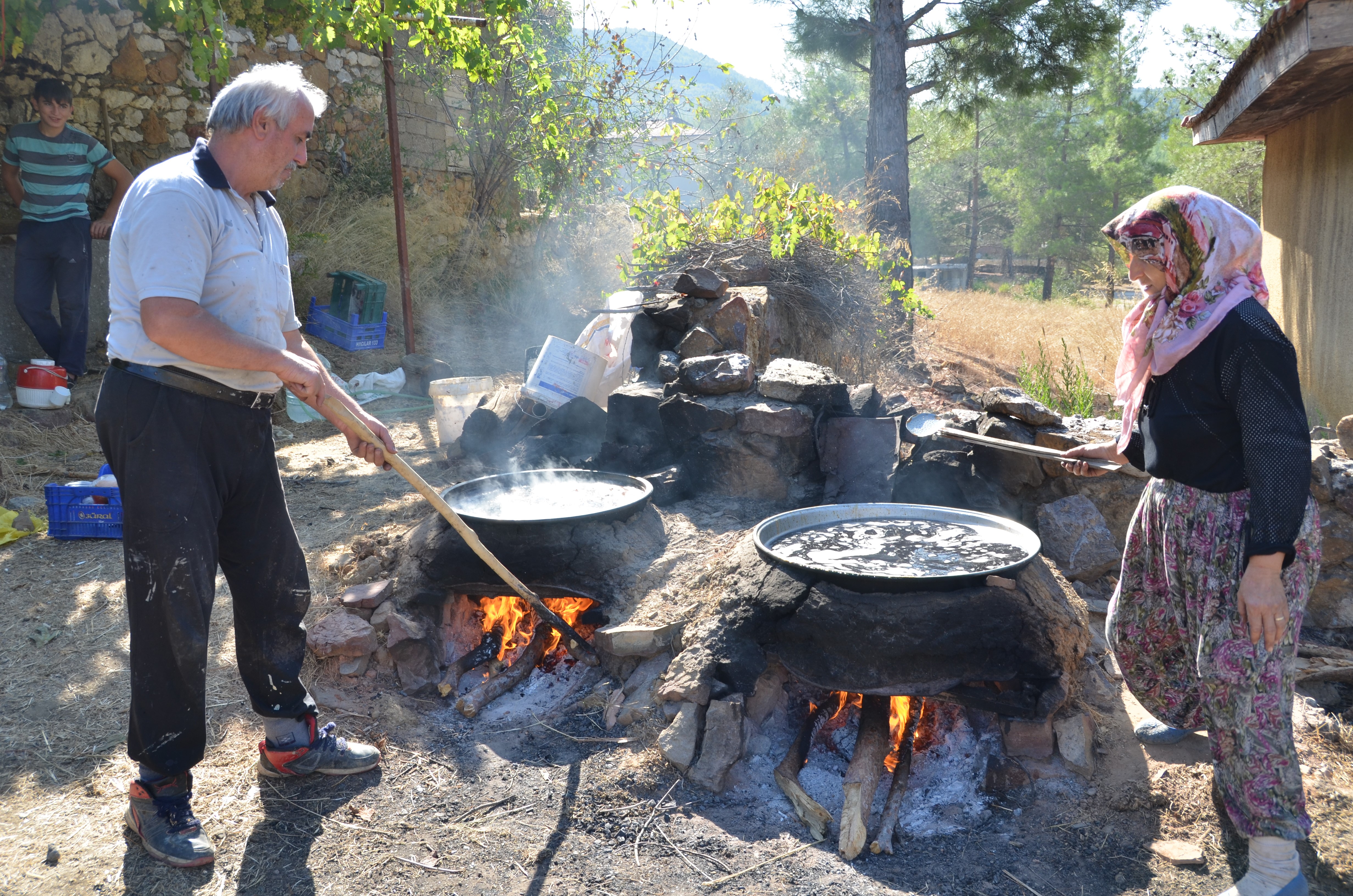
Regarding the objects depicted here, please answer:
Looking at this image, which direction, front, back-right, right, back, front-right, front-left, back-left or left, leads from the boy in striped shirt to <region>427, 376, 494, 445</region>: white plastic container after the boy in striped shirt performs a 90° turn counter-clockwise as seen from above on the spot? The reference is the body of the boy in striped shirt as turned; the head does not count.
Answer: front-right

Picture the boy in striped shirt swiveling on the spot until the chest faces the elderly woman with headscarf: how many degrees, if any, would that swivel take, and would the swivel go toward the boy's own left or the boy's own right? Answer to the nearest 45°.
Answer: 0° — they already face them

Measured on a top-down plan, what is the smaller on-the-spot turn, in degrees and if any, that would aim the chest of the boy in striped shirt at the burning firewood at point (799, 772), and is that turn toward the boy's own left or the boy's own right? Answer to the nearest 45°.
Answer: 0° — they already face it

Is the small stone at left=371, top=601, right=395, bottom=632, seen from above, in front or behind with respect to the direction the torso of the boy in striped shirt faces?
in front

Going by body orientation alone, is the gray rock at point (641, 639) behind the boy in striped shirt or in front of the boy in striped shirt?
in front

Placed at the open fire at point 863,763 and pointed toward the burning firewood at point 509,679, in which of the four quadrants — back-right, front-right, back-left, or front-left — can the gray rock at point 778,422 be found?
front-right

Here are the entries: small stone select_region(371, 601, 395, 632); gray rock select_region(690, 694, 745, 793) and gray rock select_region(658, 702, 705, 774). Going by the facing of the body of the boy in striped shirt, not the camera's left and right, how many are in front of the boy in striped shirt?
3

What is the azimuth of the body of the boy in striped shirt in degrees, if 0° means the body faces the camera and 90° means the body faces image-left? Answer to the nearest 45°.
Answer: approximately 0°

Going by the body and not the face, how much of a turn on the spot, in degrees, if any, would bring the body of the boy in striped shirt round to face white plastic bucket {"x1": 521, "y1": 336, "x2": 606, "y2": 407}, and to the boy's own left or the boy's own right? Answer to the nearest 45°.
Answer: approximately 45° to the boy's own left

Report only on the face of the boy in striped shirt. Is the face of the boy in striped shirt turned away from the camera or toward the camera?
toward the camera

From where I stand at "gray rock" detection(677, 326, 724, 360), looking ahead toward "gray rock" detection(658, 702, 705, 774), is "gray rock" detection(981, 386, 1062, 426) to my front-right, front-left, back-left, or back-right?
front-left

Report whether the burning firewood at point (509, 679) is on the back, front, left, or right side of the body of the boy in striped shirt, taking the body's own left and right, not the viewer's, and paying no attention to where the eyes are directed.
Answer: front

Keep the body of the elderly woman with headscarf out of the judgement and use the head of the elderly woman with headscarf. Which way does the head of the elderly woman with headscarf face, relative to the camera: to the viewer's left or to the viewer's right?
to the viewer's left

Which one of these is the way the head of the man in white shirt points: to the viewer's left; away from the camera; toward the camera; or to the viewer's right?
to the viewer's right

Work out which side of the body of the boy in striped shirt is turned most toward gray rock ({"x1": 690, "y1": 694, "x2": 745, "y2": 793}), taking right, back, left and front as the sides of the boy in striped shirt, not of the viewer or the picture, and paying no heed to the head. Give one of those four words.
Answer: front

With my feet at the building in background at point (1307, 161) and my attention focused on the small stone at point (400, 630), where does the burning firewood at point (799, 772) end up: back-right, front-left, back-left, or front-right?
front-left

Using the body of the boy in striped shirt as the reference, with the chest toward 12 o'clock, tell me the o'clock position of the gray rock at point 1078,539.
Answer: The gray rock is roughly at 11 o'clock from the boy in striped shirt.
